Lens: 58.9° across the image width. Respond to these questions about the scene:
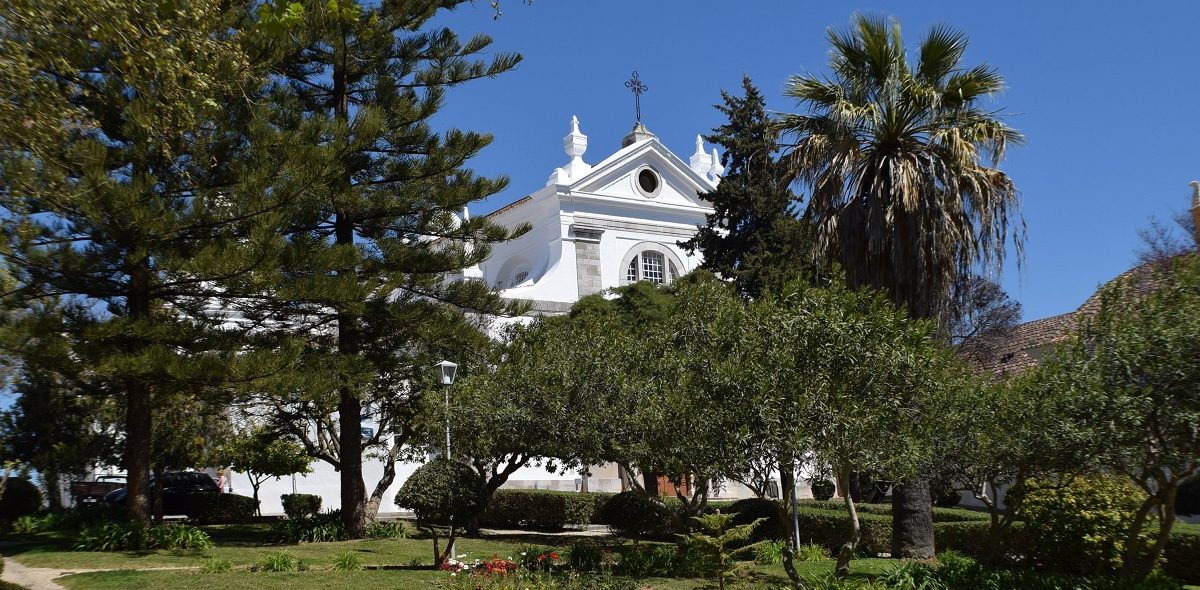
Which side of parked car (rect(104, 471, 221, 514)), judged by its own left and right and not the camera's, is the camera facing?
left

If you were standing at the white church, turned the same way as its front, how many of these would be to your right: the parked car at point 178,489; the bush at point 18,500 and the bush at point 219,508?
3

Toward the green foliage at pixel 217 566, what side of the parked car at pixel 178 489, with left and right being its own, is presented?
left

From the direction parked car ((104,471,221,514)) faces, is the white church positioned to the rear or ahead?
to the rear

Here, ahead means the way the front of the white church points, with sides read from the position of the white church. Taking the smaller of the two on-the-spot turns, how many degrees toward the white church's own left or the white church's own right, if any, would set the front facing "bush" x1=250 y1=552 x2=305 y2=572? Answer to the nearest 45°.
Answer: approximately 45° to the white church's own right

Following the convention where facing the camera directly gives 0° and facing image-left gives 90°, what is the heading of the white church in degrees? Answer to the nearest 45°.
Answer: approximately 315°
